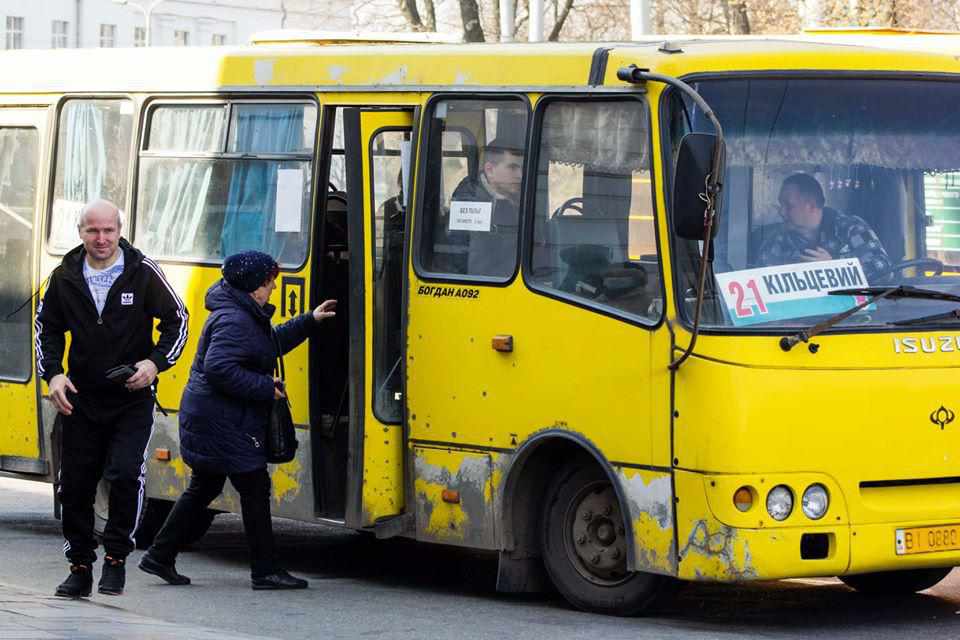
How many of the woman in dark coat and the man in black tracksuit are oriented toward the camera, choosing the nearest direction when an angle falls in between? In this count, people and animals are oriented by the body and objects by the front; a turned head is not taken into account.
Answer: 1

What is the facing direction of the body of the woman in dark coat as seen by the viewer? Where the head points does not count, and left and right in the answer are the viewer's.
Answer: facing to the right of the viewer

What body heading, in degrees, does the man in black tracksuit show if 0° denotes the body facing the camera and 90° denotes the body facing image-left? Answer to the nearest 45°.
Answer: approximately 0°

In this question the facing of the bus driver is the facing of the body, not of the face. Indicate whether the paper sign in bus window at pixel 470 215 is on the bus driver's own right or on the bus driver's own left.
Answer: on the bus driver's own right

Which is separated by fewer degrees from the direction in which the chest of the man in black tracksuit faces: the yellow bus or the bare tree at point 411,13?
the yellow bus

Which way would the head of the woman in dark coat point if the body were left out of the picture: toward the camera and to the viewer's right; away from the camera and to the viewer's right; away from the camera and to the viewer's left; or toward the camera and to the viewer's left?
away from the camera and to the viewer's right
